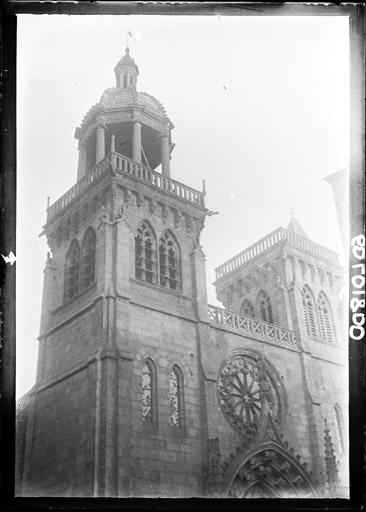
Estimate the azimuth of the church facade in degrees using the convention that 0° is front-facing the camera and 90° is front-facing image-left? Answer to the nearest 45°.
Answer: approximately 315°
